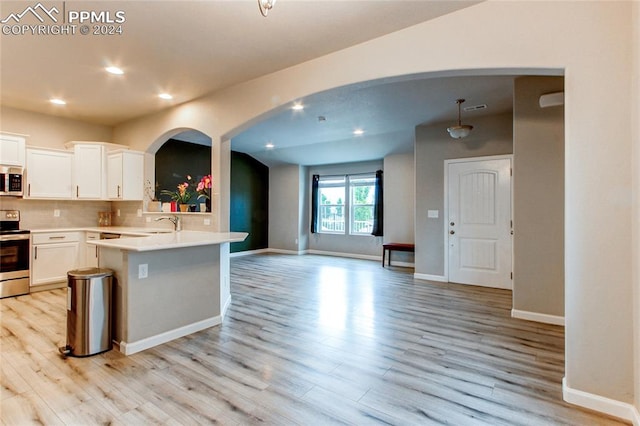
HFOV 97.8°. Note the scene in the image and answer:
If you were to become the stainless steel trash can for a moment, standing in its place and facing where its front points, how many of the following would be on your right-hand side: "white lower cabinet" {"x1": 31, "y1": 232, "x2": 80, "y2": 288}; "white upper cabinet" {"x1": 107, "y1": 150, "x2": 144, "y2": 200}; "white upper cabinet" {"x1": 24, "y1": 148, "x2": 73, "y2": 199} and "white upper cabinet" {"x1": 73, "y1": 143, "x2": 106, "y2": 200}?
4

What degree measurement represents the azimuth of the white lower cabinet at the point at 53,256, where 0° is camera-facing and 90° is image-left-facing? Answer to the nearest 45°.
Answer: approximately 0°

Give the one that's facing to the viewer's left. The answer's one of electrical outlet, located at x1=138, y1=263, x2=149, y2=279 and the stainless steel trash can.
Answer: the stainless steel trash can

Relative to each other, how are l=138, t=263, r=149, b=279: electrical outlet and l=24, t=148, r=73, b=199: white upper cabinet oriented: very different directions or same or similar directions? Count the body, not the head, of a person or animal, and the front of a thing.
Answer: same or similar directions

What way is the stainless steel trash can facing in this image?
to the viewer's left

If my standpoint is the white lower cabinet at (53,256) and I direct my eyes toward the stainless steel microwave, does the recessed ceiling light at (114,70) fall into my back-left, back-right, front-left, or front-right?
back-left

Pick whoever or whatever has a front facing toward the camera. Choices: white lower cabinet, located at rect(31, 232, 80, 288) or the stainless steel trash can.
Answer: the white lower cabinet

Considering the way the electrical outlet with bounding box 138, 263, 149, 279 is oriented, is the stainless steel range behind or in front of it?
behind

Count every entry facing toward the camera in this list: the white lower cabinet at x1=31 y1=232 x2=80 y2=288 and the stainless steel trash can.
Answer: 1

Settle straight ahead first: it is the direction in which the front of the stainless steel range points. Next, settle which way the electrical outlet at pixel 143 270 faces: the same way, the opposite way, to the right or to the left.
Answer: the same way

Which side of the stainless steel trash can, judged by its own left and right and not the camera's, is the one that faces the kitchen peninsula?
back

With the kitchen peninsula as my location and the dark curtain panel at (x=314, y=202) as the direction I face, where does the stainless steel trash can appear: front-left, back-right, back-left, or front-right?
back-left

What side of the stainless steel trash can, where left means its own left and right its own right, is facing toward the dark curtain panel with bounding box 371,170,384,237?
back
